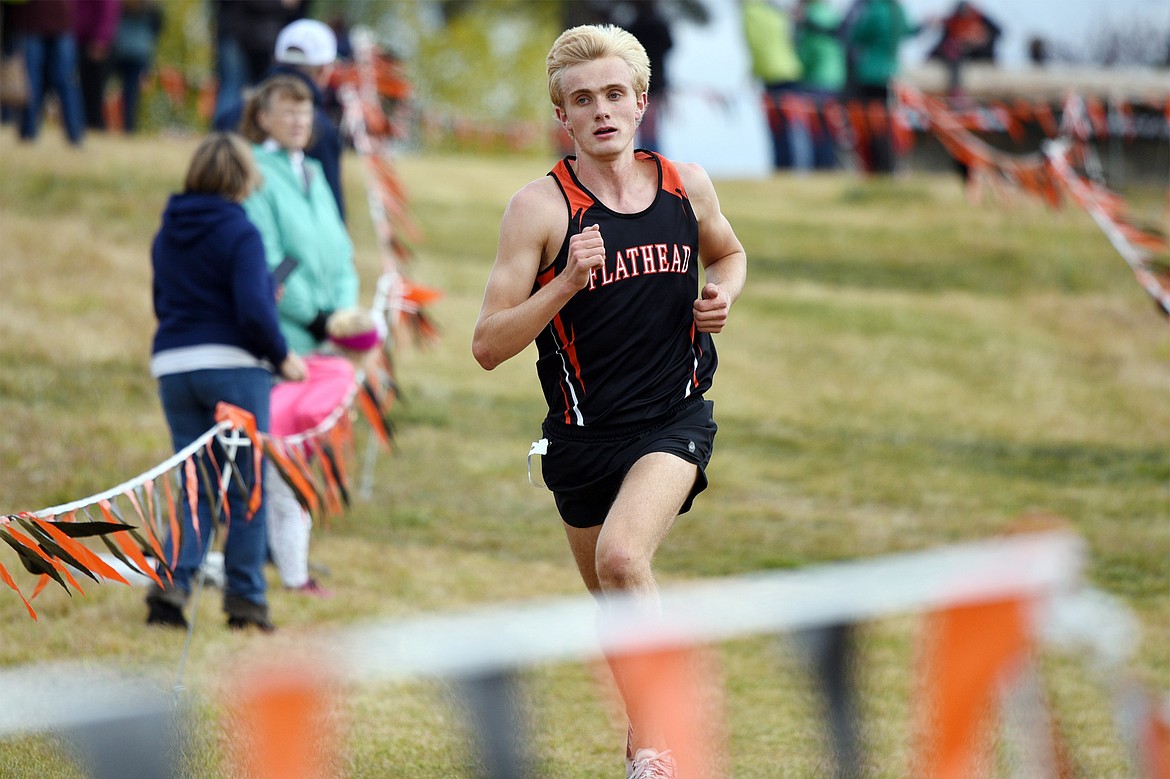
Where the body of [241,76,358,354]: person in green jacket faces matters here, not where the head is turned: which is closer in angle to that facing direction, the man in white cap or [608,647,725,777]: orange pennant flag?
the orange pennant flag

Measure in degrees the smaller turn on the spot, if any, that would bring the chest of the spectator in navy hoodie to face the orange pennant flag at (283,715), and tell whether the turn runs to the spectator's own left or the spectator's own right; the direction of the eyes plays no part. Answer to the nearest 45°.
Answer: approximately 135° to the spectator's own right

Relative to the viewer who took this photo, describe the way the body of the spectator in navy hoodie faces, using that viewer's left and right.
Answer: facing away from the viewer and to the right of the viewer

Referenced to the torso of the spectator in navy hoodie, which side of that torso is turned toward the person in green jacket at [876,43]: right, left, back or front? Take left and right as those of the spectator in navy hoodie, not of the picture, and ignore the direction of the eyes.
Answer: front

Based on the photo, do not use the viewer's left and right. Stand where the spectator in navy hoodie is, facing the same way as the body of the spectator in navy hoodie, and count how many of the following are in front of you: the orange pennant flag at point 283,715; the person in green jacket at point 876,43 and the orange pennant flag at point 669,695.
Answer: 1

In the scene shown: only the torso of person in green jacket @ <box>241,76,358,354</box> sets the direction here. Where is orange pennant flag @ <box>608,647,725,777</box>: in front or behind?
in front

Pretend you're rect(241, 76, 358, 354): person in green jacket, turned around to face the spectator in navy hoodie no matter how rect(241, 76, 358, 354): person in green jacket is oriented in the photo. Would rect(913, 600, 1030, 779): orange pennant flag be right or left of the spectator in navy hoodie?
left

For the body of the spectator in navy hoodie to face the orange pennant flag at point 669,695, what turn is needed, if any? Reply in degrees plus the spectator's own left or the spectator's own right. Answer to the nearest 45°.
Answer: approximately 135° to the spectator's own right

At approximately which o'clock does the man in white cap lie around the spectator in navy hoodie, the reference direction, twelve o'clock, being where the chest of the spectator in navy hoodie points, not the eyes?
The man in white cap is roughly at 11 o'clock from the spectator in navy hoodie.

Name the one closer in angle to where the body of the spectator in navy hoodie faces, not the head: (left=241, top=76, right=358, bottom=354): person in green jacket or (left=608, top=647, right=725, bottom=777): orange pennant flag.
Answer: the person in green jacket

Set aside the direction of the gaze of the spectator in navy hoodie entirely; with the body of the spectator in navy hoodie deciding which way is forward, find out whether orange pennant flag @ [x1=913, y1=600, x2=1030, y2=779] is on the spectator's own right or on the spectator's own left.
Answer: on the spectator's own right

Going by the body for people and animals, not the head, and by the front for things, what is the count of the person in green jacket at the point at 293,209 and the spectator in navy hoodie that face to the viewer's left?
0

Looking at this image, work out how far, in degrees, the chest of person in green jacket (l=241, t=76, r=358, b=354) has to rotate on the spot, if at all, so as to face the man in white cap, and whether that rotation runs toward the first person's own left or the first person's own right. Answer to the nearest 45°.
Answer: approximately 135° to the first person's own left

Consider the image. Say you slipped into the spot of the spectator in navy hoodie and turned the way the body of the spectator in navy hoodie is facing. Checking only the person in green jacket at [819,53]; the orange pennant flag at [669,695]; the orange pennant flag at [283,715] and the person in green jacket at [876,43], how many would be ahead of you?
2

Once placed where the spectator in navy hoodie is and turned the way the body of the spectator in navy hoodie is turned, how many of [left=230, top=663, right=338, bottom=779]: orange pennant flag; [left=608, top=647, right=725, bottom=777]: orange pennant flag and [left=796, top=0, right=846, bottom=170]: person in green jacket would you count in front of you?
1
